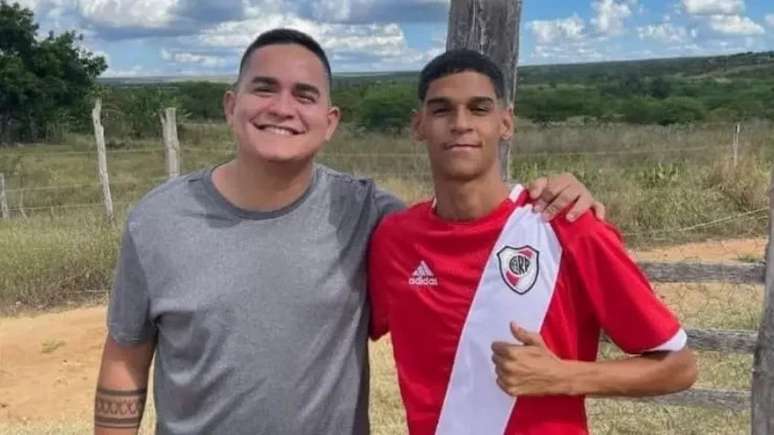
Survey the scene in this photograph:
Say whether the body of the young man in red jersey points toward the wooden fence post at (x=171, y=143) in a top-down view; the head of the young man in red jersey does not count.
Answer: no

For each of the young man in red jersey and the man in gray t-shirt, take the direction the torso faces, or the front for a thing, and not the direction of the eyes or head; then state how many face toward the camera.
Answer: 2

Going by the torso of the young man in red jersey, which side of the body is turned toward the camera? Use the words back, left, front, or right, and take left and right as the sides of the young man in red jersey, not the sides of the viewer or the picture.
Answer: front

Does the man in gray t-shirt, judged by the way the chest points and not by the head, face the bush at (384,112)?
no

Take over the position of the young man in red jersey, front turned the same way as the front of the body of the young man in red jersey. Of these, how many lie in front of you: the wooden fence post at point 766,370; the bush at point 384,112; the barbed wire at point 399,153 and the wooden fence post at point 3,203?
0

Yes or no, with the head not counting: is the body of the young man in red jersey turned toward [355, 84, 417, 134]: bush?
no

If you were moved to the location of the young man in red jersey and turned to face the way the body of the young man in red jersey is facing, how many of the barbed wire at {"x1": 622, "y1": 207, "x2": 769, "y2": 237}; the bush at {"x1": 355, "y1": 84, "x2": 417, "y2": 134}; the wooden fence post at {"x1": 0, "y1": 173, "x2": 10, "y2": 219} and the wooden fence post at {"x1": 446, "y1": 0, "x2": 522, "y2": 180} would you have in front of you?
0

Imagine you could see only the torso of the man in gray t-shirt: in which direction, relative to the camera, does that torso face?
toward the camera

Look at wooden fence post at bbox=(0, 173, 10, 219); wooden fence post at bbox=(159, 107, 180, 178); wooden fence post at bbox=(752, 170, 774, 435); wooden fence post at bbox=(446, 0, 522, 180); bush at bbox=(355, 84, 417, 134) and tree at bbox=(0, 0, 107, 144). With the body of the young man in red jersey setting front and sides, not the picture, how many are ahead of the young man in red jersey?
0

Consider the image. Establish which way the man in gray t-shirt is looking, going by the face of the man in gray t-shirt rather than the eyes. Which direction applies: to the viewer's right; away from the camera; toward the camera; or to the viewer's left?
toward the camera

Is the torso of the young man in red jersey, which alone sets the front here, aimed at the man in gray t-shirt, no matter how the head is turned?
no

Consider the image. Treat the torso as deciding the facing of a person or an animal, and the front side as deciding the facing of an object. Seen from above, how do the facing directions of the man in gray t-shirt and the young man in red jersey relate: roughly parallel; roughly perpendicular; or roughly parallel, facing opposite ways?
roughly parallel

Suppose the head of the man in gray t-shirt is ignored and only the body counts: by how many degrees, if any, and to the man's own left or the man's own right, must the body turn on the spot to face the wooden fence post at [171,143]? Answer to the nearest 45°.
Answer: approximately 180°

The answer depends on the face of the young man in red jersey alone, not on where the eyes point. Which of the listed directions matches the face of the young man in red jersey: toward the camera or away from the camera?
toward the camera

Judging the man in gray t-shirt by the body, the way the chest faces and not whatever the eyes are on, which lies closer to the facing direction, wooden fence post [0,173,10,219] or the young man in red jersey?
the young man in red jersey
